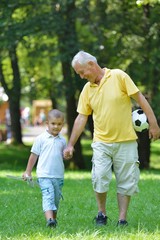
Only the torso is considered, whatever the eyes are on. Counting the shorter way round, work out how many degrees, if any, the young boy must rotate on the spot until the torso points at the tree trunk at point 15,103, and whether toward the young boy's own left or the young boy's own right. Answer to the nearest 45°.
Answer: approximately 180°

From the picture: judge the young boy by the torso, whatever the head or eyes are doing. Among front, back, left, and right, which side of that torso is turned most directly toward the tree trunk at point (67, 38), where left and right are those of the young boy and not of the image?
back

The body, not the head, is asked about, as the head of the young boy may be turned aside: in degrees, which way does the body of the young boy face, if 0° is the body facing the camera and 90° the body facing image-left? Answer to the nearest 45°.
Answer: approximately 0°

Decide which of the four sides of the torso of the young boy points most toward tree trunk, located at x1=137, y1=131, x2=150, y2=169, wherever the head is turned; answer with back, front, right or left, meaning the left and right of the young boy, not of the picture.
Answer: back
